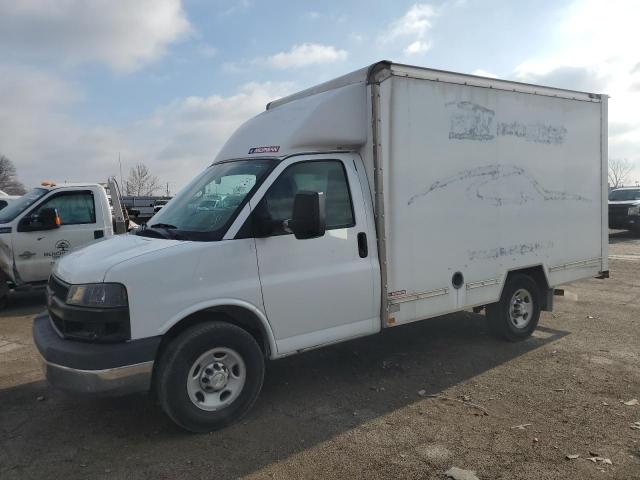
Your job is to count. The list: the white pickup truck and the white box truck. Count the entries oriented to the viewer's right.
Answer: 0

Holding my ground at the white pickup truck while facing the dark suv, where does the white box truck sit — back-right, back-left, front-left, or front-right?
front-right

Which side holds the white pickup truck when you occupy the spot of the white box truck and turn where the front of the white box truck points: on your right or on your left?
on your right

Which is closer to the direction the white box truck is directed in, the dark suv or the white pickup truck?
the white pickup truck

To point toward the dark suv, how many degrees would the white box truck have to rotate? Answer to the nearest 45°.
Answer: approximately 180°

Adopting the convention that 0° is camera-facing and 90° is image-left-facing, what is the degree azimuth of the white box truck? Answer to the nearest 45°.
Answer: approximately 45°

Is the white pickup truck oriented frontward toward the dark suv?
no

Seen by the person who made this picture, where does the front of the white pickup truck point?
facing the viewer and to the left of the viewer

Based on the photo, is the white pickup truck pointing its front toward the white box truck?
no

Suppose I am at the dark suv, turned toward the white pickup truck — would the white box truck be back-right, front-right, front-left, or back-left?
front-left

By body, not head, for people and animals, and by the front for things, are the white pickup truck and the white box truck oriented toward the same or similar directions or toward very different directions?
same or similar directions
